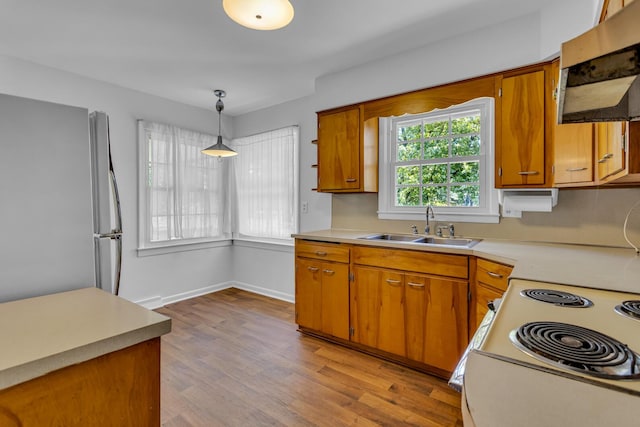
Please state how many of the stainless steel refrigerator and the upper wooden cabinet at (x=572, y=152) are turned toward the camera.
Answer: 1

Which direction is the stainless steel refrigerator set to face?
to the viewer's right

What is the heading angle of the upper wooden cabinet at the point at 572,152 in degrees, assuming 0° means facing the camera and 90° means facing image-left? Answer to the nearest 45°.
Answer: approximately 0°

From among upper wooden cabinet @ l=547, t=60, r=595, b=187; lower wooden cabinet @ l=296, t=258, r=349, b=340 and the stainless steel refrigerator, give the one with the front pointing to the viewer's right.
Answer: the stainless steel refrigerator
